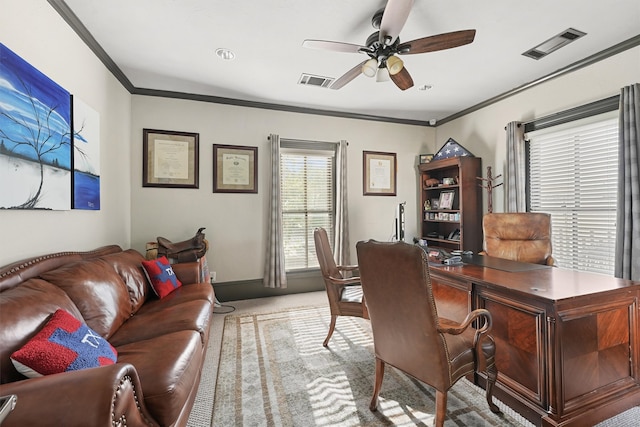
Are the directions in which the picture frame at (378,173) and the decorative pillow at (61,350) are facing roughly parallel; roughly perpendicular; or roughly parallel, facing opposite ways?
roughly perpendicular

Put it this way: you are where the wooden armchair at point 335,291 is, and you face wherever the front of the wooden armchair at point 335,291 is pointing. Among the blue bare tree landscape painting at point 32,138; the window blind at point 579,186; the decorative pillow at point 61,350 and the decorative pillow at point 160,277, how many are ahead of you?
1

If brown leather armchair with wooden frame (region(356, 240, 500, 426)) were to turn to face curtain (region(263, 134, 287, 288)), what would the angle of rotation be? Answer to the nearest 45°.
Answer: approximately 90° to its left

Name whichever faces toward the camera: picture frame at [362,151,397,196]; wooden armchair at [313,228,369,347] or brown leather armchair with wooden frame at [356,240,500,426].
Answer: the picture frame

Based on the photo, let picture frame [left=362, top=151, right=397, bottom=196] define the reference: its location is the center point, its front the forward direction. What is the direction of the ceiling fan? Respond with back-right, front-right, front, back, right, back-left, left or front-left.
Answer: front

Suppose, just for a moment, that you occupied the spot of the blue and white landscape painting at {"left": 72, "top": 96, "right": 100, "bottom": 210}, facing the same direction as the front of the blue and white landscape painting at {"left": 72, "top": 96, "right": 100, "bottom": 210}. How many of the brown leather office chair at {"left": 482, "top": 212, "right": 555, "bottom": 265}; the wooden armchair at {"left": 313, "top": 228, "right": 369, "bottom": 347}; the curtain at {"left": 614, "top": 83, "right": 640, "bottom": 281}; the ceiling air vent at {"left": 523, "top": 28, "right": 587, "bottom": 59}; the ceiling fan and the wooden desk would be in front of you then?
6

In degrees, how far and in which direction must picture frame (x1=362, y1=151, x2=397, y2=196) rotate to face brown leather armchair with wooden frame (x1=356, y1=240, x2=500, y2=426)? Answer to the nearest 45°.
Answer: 0° — it already faces it

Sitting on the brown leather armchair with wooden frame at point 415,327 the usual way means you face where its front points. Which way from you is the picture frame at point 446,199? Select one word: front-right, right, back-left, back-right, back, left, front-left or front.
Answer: front-left

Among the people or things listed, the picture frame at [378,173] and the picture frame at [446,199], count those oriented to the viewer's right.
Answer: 0

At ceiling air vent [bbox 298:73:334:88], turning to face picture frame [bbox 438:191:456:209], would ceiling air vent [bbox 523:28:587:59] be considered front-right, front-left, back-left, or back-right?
front-right

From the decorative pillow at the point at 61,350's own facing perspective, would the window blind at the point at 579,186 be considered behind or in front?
in front

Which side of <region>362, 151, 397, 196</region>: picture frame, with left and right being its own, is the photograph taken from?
front

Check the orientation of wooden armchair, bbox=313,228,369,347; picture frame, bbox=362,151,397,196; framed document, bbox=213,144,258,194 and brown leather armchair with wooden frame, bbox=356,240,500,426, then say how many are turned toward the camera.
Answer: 2

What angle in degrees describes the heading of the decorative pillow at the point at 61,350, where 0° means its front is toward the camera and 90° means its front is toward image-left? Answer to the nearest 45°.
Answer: approximately 315°

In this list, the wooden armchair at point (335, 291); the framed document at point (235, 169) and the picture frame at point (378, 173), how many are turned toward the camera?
2

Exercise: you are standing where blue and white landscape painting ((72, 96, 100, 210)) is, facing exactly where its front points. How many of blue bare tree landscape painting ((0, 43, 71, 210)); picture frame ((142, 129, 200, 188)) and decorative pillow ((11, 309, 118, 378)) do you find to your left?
1

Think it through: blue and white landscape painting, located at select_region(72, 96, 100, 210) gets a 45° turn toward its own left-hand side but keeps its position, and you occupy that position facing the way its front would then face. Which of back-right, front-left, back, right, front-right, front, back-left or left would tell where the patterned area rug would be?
front-right

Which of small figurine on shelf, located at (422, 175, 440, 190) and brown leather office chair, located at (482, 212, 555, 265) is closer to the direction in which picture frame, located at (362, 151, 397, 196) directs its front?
the brown leather office chair

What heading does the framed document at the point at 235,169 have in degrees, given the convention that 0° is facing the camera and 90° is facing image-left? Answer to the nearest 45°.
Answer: approximately 0°
